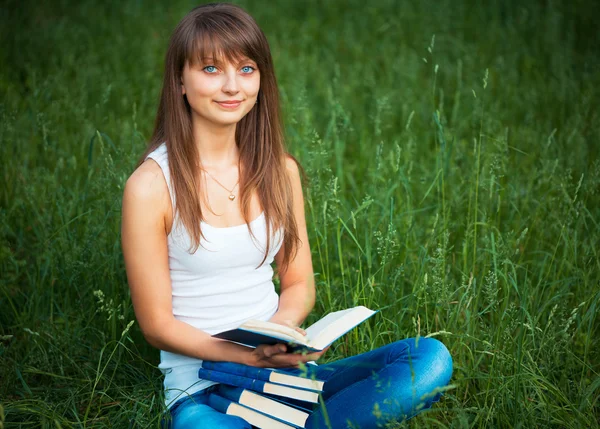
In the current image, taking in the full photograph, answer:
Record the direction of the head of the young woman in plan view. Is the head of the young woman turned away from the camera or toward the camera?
toward the camera

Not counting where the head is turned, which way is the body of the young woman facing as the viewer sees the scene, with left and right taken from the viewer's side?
facing the viewer and to the right of the viewer
